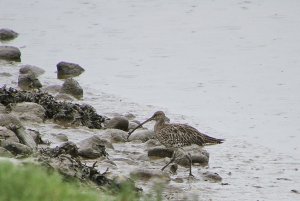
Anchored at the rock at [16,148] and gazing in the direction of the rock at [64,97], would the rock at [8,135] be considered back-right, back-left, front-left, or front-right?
front-left

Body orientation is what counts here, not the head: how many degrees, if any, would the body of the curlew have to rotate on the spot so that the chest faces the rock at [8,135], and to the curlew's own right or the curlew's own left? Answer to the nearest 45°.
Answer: approximately 45° to the curlew's own left

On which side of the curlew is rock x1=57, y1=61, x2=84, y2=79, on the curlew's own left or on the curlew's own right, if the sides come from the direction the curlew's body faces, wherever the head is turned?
on the curlew's own right

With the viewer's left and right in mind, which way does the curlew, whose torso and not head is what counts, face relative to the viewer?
facing to the left of the viewer

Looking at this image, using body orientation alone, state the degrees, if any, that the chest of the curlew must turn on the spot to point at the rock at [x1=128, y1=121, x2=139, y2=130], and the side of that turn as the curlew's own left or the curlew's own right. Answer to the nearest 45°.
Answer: approximately 45° to the curlew's own right

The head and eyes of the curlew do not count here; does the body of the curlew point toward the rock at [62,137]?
yes

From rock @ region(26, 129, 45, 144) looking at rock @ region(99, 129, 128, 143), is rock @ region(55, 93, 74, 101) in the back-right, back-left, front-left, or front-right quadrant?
front-left

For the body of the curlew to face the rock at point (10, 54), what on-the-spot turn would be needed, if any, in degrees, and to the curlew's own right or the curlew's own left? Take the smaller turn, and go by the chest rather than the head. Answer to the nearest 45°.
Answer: approximately 45° to the curlew's own right

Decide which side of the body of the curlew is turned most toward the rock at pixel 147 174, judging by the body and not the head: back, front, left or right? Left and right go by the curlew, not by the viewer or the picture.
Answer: front

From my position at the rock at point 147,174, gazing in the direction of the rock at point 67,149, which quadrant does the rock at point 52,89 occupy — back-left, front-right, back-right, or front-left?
front-right

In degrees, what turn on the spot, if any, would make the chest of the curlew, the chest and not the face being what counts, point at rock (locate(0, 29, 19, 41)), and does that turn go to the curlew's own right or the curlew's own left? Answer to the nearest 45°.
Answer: approximately 45° to the curlew's own right

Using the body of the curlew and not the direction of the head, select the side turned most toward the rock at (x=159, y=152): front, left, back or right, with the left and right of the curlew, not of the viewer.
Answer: front
